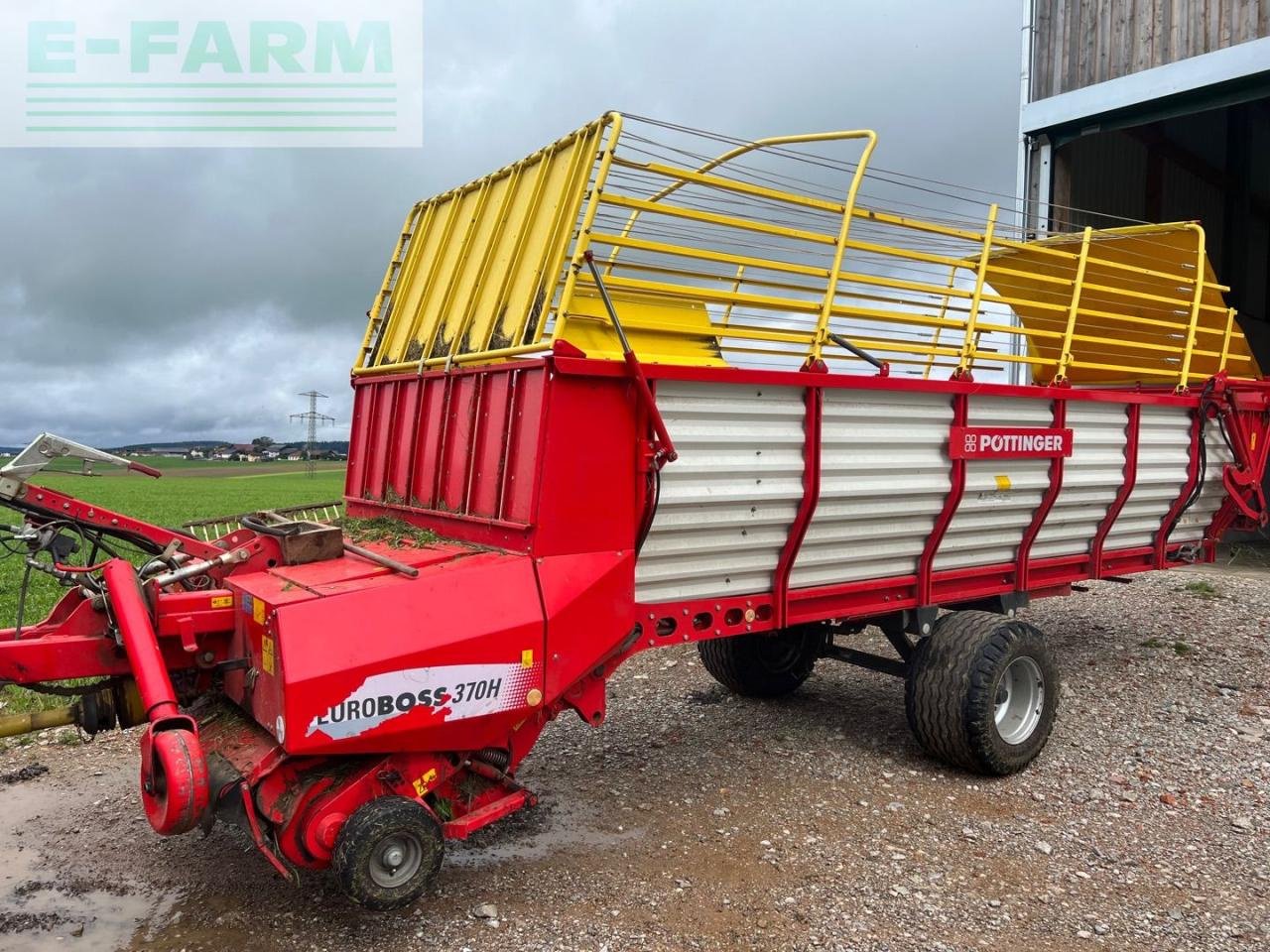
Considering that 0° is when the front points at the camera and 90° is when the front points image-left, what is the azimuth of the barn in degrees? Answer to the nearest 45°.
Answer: approximately 45°

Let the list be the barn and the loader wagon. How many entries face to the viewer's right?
0

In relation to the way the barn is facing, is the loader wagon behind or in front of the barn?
in front

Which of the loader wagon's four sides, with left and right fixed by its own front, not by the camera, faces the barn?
back

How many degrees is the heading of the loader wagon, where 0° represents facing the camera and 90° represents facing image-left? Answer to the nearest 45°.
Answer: approximately 45°
